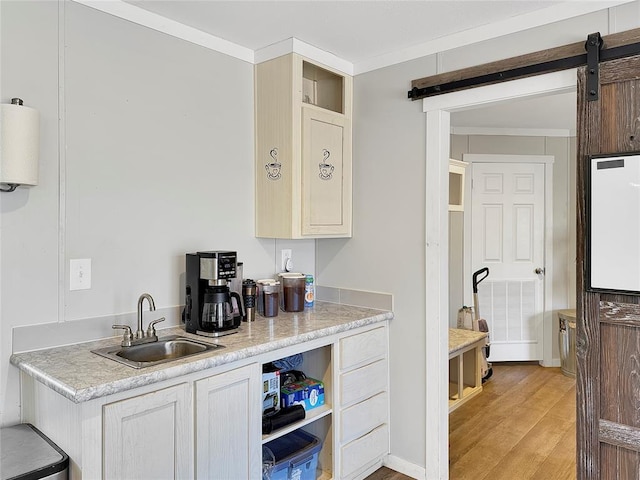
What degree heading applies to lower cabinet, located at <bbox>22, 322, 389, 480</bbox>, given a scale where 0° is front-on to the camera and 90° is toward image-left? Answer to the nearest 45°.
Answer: approximately 315°

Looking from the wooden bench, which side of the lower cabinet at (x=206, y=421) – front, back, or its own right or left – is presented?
left

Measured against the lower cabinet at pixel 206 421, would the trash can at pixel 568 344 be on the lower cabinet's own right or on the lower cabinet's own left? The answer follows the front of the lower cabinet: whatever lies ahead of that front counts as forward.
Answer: on the lower cabinet's own left

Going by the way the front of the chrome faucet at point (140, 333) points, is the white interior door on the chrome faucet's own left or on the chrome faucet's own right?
on the chrome faucet's own left

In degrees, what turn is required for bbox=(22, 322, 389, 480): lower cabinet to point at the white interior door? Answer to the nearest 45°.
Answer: approximately 90° to its left
